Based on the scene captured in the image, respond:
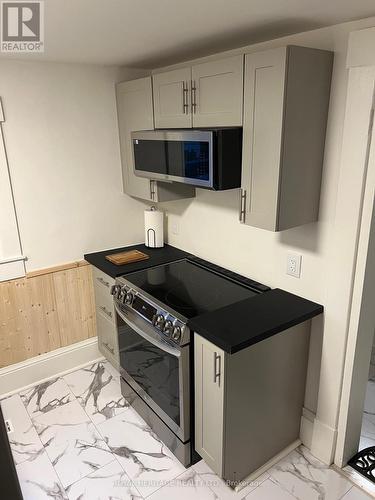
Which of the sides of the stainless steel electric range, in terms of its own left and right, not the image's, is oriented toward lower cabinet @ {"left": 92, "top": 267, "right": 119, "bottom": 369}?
right

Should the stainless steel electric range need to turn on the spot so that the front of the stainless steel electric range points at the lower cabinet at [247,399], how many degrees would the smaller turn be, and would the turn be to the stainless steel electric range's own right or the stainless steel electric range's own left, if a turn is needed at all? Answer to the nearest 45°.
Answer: approximately 90° to the stainless steel electric range's own left

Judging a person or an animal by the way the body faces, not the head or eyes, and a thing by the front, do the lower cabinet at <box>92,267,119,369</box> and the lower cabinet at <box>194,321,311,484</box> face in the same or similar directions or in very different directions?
same or similar directions

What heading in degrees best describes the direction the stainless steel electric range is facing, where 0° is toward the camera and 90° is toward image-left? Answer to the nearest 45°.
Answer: approximately 45°

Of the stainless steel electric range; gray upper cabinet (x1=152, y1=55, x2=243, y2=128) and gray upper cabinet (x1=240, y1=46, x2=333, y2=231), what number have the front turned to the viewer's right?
0

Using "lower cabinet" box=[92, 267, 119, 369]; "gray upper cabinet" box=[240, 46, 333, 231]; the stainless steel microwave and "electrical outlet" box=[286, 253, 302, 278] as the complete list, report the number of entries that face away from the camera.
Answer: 0

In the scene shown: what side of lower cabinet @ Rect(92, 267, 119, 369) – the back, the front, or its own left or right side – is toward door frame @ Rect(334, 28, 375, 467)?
left

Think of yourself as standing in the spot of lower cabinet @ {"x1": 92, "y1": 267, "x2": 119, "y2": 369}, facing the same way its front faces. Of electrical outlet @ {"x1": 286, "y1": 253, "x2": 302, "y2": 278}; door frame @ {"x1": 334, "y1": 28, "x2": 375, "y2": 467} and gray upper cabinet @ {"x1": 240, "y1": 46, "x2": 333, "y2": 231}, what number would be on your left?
3

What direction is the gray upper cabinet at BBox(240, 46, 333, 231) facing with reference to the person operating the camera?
facing the viewer and to the left of the viewer

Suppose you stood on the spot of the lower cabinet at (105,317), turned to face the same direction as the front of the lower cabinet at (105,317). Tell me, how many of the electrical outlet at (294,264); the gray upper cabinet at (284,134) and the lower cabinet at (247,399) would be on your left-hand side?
3

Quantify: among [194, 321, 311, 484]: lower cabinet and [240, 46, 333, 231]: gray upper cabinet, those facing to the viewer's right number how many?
0

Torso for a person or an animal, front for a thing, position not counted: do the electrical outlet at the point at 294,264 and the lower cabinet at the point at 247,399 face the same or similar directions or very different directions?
same or similar directions

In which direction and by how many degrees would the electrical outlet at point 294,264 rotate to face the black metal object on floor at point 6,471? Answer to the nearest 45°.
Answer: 0° — it already faces it

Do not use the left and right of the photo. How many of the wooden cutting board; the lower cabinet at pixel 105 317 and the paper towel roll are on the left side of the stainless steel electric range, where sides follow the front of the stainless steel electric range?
0

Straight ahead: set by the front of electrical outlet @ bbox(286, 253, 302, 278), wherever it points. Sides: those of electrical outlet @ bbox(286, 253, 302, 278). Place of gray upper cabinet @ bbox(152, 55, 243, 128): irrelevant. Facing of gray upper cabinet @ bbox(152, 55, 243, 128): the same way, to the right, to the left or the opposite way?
the same way

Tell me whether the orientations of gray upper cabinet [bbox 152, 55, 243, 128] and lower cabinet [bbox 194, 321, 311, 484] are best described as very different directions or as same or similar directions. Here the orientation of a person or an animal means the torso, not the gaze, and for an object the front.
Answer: same or similar directions
